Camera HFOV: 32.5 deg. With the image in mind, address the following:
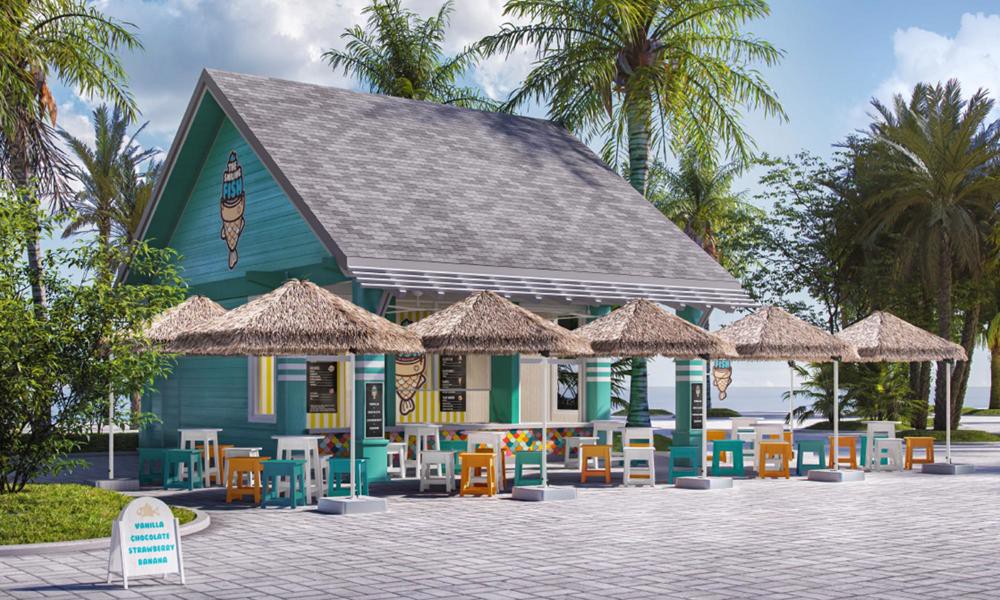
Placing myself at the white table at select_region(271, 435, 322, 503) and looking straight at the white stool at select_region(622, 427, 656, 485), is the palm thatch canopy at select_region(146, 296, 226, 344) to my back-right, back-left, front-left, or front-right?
back-left

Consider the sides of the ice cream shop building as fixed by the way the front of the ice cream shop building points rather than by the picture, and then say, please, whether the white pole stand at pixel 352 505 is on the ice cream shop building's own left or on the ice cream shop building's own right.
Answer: on the ice cream shop building's own right

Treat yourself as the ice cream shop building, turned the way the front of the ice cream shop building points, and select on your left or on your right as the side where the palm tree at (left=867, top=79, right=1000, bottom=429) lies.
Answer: on your left

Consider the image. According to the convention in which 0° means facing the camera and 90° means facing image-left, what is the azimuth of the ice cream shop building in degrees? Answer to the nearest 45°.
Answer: approximately 315°

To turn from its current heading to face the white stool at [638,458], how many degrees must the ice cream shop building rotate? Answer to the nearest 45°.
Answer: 0° — it already faces it

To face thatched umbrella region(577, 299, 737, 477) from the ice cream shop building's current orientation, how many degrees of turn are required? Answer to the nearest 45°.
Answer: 0° — it already faces it

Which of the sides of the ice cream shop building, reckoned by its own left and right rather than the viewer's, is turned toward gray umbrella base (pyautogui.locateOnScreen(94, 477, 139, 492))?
right

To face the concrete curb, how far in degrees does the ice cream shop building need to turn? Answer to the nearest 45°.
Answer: approximately 45° to its right

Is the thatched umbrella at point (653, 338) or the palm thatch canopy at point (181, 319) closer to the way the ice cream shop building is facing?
the thatched umbrella

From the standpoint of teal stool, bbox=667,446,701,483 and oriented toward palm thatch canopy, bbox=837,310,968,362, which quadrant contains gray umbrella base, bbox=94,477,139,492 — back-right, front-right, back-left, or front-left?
back-left

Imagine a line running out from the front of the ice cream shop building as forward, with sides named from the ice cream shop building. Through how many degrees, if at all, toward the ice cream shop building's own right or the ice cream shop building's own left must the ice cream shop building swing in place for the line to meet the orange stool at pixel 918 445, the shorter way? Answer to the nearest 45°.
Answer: approximately 45° to the ice cream shop building's own left
